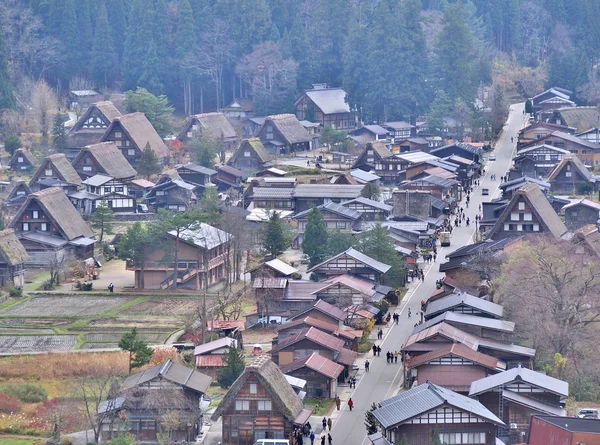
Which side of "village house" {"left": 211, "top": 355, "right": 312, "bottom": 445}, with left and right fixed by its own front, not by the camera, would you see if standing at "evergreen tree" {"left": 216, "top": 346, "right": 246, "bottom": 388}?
back

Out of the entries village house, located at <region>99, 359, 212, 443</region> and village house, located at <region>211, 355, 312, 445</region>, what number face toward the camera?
2

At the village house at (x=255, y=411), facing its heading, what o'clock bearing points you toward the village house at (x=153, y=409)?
the village house at (x=153, y=409) is roughly at 3 o'clock from the village house at (x=255, y=411).

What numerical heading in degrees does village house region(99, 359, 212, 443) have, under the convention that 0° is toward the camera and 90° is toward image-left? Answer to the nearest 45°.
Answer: approximately 0°

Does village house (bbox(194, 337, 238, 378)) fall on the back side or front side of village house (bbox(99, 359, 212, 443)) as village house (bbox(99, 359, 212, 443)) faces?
on the back side

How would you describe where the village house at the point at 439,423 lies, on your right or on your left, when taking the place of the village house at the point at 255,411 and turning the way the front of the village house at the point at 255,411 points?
on your left

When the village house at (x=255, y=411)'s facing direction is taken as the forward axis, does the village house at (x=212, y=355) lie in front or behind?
behind

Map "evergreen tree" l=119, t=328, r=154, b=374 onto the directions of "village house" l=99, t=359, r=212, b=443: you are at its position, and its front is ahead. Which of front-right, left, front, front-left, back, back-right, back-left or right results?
back

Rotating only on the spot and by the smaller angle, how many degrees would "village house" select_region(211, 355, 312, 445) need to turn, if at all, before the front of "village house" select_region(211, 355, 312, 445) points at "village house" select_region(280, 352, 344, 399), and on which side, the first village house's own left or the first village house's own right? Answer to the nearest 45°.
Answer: approximately 135° to the first village house's own left

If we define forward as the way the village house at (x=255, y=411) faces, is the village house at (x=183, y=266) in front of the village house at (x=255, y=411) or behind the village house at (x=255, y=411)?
behind
